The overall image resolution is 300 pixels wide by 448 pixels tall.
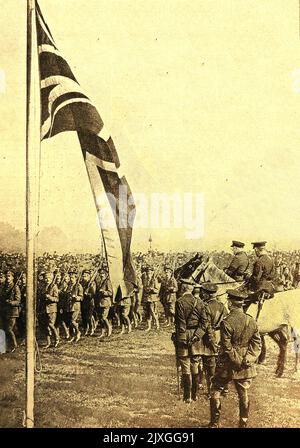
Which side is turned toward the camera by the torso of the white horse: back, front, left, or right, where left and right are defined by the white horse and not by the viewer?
left

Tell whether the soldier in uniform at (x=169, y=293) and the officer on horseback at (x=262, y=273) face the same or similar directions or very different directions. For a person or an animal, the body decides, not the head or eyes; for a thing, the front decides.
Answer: very different directions

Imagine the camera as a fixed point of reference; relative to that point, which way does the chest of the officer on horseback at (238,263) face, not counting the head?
to the viewer's left

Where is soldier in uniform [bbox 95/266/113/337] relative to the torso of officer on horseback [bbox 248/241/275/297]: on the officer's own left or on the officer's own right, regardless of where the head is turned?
on the officer's own left
